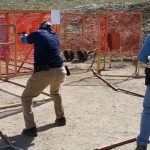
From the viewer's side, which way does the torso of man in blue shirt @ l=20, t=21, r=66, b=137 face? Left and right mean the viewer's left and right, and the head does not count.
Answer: facing away from the viewer and to the left of the viewer

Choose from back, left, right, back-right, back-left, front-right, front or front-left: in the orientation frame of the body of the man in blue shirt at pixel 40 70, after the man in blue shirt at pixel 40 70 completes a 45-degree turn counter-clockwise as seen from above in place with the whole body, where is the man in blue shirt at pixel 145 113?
back-left
